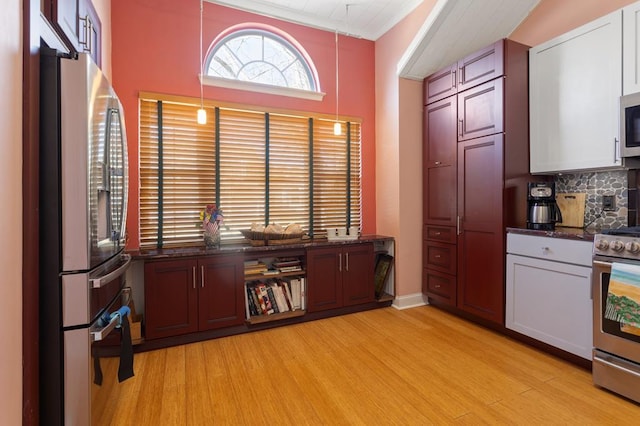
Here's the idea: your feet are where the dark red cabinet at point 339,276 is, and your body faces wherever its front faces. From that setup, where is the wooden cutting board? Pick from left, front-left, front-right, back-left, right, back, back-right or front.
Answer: front-left

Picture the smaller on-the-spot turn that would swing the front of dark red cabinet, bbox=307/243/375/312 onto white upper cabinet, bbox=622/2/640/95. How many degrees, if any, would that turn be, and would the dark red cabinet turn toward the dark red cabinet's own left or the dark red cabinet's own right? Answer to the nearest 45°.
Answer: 0° — it already faces it
